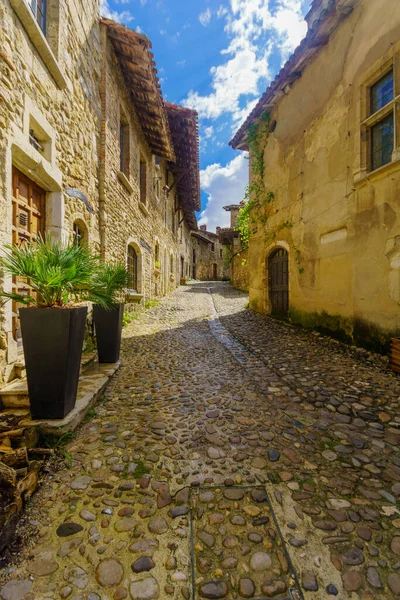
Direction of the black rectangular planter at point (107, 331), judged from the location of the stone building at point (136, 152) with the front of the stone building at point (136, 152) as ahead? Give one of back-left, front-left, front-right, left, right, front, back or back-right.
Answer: right

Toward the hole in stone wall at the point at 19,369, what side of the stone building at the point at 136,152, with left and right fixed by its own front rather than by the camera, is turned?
right

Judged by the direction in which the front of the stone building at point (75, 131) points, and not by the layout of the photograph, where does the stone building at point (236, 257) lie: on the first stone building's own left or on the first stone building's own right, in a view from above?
on the first stone building's own left

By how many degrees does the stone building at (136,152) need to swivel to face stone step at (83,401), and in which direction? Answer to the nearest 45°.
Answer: approximately 90° to its right

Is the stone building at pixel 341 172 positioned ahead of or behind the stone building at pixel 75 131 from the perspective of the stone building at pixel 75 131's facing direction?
ahead

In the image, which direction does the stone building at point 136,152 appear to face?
to the viewer's right

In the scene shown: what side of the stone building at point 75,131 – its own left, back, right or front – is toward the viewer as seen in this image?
right

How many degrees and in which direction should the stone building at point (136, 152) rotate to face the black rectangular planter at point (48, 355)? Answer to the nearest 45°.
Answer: approximately 90° to its right

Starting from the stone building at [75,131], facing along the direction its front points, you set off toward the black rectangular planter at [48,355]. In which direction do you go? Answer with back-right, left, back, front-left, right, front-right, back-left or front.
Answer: right
